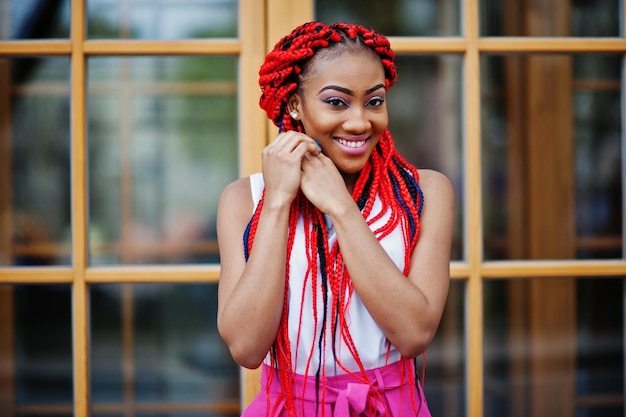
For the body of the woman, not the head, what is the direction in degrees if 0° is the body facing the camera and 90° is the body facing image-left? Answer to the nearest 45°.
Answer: approximately 0°
